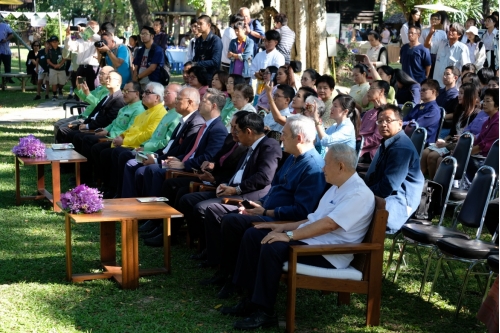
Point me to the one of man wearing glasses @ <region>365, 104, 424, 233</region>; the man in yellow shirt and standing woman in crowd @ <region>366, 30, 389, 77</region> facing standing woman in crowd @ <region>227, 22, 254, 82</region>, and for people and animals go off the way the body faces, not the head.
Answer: standing woman in crowd @ <region>366, 30, 389, 77</region>

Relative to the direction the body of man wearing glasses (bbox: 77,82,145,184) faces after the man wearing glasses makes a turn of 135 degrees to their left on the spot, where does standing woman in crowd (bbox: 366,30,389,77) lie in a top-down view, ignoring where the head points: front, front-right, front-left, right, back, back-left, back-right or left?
front-left

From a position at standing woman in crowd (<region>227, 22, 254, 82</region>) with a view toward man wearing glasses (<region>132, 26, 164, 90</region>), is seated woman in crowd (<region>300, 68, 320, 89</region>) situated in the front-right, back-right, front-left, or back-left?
back-left

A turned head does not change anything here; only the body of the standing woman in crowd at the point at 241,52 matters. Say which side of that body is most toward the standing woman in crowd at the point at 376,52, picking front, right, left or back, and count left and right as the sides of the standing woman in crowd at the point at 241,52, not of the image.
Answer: left

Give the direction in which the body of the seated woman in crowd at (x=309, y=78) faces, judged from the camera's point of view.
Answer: to the viewer's left

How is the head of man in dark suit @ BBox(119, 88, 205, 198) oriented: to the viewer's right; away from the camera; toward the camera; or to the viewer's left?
to the viewer's left

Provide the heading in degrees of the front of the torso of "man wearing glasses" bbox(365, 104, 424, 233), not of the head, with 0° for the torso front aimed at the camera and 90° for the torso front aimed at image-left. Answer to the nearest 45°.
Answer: approximately 45°

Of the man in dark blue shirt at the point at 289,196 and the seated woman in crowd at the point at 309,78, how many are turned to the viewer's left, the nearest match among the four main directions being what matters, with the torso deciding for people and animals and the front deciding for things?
2

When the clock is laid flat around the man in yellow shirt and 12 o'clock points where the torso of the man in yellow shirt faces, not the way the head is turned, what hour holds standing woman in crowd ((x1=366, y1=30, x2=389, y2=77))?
The standing woman in crowd is roughly at 6 o'clock from the man in yellow shirt.

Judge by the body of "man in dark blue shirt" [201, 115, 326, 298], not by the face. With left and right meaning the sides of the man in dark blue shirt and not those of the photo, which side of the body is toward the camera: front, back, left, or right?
left

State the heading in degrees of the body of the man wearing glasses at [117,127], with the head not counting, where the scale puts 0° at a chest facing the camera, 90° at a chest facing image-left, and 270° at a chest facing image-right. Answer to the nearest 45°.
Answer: approximately 45°
